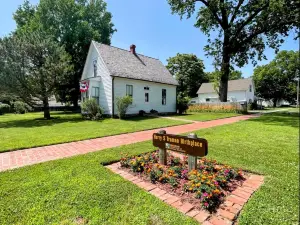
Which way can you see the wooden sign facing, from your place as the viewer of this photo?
facing the viewer and to the left of the viewer

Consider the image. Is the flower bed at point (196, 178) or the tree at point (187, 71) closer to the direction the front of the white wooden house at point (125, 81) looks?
the flower bed

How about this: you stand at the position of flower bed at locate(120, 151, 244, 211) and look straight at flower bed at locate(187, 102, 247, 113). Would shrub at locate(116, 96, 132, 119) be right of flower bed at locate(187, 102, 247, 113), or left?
left

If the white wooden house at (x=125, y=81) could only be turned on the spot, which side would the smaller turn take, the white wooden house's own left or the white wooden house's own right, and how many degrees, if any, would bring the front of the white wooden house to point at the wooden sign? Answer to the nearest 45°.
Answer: approximately 45° to the white wooden house's own left

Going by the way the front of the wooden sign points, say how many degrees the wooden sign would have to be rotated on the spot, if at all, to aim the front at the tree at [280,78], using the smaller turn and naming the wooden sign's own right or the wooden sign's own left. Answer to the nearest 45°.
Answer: approximately 180°

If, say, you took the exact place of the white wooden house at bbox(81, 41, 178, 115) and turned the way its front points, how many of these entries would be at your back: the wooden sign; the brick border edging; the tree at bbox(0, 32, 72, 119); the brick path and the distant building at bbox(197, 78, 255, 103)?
1

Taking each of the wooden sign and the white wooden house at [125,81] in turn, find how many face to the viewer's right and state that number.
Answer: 0

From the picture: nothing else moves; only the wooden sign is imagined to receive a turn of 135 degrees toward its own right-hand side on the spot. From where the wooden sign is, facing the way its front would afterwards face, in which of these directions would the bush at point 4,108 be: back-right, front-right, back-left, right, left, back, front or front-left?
front-left

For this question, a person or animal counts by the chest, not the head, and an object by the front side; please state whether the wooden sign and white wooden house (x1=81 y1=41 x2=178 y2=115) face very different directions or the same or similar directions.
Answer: same or similar directions

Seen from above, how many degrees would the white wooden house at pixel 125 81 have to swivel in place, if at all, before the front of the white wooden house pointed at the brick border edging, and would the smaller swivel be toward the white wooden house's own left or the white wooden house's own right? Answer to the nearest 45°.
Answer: approximately 45° to the white wooden house's own left

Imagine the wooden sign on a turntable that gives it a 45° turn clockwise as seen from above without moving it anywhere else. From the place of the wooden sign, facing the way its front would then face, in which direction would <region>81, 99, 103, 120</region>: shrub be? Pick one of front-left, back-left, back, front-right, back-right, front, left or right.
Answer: front-right

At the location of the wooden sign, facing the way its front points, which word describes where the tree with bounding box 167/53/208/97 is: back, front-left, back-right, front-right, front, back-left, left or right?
back-right

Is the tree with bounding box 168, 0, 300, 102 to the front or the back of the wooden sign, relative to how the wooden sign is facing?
to the back
